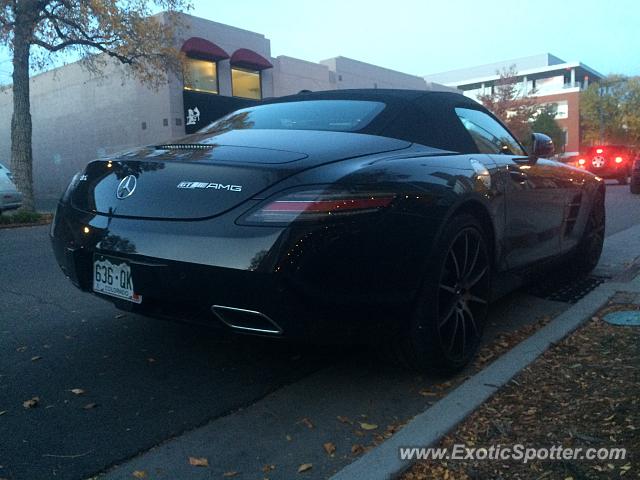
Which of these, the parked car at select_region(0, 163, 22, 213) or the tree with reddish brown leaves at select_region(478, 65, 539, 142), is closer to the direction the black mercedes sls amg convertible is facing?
the tree with reddish brown leaves

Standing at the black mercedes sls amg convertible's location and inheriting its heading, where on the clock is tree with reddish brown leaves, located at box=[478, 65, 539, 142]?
The tree with reddish brown leaves is roughly at 11 o'clock from the black mercedes sls amg convertible.

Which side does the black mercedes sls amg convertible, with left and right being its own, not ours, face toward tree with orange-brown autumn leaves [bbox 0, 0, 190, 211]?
left

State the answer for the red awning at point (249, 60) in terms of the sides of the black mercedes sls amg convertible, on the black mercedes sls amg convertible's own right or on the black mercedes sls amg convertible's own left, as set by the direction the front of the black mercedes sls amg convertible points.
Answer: on the black mercedes sls amg convertible's own left

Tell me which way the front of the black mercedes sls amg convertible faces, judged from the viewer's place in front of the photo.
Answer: facing away from the viewer and to the right of the viewer

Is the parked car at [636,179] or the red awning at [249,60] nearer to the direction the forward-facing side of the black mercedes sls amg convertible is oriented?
the parked car

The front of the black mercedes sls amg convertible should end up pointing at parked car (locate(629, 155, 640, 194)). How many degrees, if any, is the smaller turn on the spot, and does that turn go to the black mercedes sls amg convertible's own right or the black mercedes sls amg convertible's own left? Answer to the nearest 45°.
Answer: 0° — it already faces it

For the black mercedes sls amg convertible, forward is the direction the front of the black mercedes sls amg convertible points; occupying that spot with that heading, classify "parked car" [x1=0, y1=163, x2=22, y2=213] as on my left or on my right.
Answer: on my left
